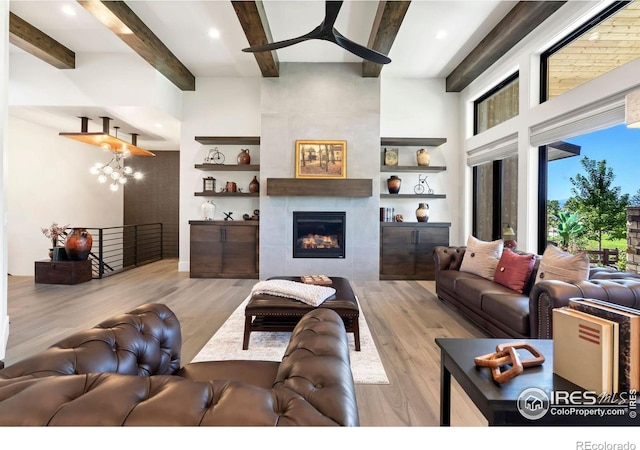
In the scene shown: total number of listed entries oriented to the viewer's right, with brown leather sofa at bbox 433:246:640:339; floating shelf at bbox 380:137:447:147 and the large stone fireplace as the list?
0

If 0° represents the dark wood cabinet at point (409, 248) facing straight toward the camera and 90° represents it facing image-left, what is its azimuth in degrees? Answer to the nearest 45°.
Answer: approximately 0°

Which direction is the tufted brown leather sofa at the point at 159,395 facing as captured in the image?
away from the camera

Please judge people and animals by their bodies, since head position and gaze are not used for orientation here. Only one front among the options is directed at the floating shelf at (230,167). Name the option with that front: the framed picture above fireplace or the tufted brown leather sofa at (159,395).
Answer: the tufted brown leather sofa

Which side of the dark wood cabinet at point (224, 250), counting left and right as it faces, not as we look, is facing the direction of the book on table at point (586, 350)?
front

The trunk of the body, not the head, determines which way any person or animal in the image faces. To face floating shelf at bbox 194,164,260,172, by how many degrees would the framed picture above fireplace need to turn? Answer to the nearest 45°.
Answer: approximately 90° to its right

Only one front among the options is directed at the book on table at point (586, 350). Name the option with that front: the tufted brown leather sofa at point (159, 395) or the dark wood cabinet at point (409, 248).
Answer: the dark wood cabinet

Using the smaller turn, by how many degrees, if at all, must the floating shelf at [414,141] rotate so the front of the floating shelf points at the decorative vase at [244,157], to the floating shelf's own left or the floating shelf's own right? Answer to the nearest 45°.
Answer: approximately 90° to the floating shelf's own right

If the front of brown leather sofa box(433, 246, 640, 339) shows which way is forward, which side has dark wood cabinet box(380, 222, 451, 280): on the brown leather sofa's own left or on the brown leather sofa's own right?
on the brown leather sofa's own right

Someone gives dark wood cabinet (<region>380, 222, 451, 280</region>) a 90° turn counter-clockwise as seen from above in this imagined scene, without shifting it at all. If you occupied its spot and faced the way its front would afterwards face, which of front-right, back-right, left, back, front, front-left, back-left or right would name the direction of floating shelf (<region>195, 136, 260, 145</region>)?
back

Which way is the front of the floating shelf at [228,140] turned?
toward the camera

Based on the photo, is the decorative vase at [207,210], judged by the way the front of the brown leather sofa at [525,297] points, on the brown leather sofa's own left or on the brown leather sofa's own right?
on the brown leather sofa's own right

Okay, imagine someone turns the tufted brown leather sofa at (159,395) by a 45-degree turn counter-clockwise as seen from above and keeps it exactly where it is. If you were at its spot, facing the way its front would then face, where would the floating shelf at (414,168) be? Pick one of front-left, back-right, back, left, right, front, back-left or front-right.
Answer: right
